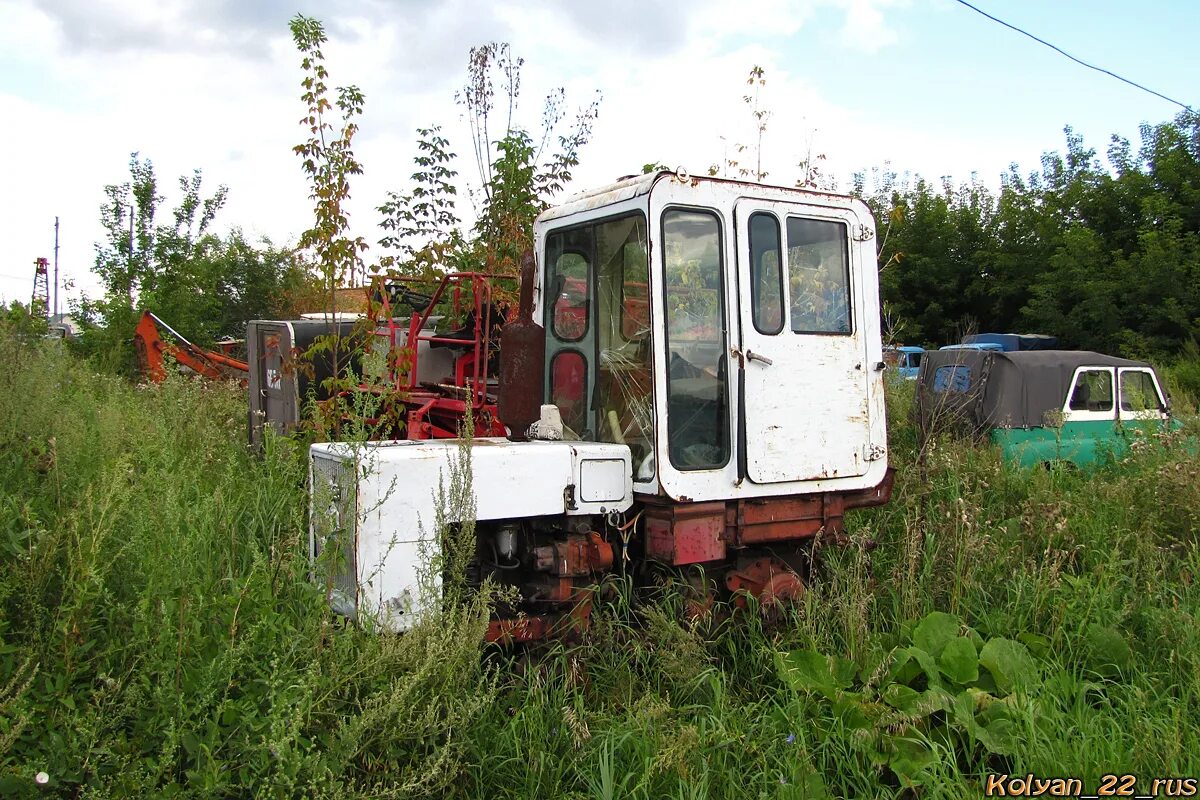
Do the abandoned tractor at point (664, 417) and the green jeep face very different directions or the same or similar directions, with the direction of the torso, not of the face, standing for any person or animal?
very different directions

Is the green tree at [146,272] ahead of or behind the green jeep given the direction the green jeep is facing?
behind

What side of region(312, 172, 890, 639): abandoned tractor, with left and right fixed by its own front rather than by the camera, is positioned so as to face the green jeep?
back

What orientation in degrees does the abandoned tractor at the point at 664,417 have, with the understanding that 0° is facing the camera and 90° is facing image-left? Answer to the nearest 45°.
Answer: approximately 45°

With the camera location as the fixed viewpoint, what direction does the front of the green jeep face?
facing away from the viewer and to the right of the viewer

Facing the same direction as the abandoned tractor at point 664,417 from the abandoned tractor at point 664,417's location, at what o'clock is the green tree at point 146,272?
The green tree is roughly at 3 o'clock from the abandoned tractor.

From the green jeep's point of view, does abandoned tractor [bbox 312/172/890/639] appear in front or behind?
behind
